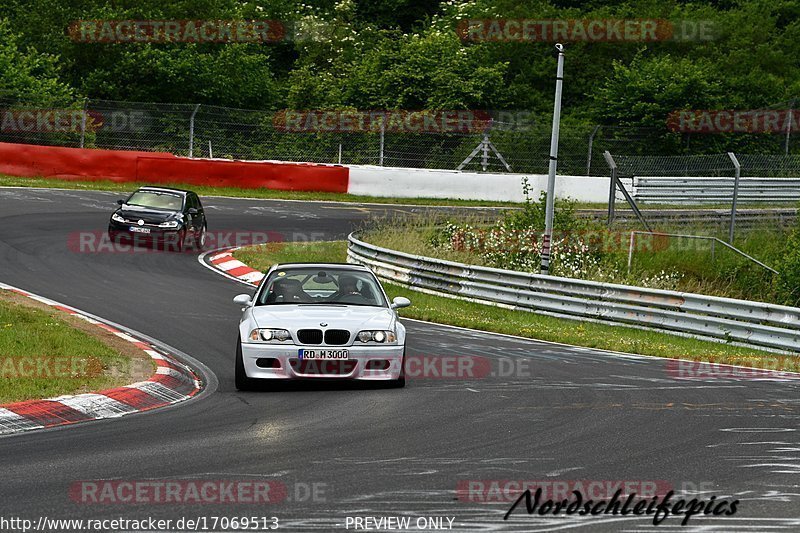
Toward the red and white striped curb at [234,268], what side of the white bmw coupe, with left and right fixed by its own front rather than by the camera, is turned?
back

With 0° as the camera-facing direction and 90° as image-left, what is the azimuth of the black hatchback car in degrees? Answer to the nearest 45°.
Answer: approximately 45°

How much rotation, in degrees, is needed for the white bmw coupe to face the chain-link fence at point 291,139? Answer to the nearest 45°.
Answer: approximately 180°

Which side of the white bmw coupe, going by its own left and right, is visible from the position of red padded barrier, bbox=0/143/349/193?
back

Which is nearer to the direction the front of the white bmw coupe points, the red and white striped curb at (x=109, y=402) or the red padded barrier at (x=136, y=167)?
the red and white striped curb

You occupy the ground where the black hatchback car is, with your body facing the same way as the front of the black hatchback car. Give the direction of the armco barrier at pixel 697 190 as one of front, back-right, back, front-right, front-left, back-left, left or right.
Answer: back-left

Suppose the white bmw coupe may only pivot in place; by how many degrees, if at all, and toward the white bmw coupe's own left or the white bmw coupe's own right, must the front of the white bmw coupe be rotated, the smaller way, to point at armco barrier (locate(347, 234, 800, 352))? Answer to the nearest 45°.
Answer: approximately 135° to the white bmw coupe's own left

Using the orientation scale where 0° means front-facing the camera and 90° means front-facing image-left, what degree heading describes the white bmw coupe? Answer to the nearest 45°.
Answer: approximately 0°

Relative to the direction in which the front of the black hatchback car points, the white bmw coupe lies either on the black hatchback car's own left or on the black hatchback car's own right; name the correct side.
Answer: on the black hatchback car's own left

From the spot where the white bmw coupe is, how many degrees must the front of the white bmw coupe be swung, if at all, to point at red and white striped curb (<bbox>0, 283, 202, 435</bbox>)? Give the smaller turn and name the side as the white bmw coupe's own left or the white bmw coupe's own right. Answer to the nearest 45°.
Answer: approximately 45° to the white bmw coupe's own right
